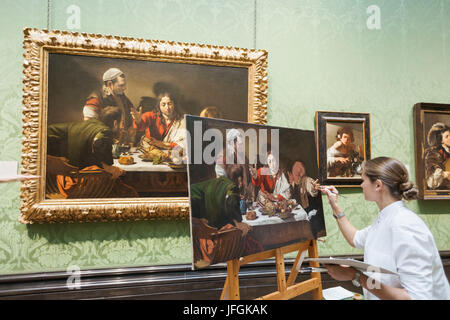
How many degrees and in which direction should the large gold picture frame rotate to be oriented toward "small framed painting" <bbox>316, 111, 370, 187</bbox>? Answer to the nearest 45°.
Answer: approximately 45° to its left

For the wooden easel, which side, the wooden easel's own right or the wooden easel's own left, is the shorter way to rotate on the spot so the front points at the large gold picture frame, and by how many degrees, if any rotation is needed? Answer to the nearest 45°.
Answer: approximately 135° to the wooden easel's own right

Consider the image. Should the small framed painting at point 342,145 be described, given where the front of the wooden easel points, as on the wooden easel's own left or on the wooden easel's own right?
on the wooden easel's own left

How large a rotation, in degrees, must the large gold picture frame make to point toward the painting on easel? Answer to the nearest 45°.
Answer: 0° — it already faces it

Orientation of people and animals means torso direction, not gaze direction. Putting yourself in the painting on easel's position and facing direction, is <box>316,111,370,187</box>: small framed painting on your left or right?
on your left

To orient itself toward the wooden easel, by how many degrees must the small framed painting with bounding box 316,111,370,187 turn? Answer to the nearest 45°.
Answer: approximately 45° to its right

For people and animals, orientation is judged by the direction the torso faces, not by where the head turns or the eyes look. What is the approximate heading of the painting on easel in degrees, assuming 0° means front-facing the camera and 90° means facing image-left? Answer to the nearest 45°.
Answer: approximately 315°

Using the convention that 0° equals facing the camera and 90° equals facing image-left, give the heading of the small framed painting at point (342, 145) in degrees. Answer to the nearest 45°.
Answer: approximately 315°

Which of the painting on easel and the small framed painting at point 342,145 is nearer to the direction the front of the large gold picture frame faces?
the painting on easel
